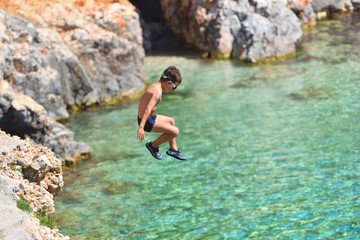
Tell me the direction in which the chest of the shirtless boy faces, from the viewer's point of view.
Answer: to the viewer's right

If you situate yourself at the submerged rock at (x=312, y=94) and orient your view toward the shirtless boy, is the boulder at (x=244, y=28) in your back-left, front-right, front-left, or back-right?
back-right

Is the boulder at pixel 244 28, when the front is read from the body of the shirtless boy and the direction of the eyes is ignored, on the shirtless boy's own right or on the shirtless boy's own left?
on the shirtless boy's own left

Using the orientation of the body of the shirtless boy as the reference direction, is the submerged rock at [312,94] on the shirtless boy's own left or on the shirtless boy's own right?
on the shirtless boy's own left

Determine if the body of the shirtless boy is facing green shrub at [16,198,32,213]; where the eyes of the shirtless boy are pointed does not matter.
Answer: no

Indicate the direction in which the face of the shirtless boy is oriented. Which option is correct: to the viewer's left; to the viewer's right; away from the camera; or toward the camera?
to the viewer's right

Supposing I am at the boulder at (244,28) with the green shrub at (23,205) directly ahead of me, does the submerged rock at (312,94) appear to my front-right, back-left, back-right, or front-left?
front-left

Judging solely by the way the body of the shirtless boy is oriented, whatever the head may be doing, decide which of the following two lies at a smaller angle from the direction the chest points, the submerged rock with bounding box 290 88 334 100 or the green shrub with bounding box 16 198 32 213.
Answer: the submerged rock
